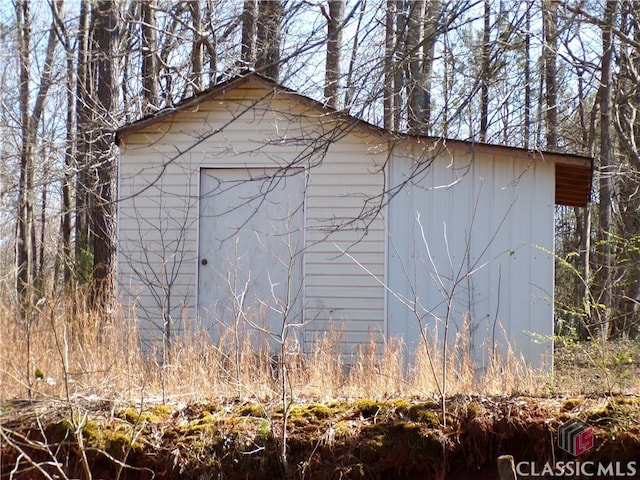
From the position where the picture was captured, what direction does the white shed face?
facing the viewer
